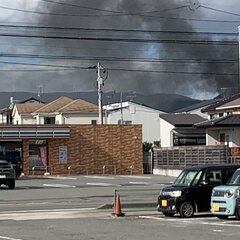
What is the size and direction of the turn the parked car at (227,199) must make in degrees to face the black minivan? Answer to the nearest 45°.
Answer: approximately 90° to its right

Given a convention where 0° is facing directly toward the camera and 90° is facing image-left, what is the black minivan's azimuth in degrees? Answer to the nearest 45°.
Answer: approximately 45°

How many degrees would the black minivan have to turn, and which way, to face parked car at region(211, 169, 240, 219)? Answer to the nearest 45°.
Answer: approximately 90° to its left

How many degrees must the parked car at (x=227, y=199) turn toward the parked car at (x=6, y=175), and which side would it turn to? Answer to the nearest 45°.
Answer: approximately 90° to its right

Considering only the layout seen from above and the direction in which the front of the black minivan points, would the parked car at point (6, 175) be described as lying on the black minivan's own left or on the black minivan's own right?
on the black minivan's own right
